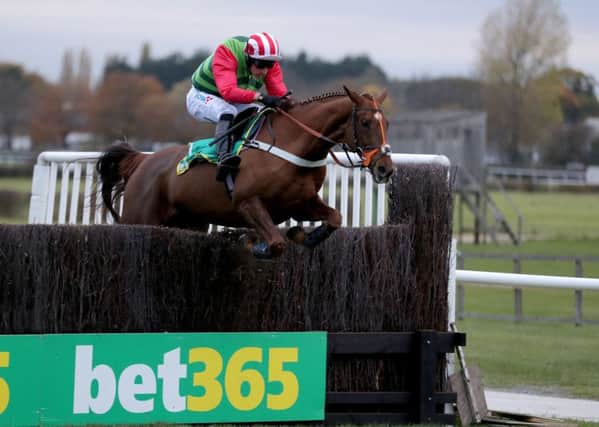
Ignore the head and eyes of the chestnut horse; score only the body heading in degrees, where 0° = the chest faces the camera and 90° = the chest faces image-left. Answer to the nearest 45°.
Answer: approximately 315°

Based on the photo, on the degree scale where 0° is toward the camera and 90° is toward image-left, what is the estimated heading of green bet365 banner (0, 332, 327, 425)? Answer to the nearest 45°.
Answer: approximately 0°

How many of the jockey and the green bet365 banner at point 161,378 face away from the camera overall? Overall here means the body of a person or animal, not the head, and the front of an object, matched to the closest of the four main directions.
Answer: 0

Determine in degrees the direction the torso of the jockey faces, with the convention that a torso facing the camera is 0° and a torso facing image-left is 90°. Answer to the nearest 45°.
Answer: approximately 315°

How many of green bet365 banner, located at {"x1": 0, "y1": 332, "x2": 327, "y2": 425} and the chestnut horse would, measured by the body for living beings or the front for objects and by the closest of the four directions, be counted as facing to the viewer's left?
0
